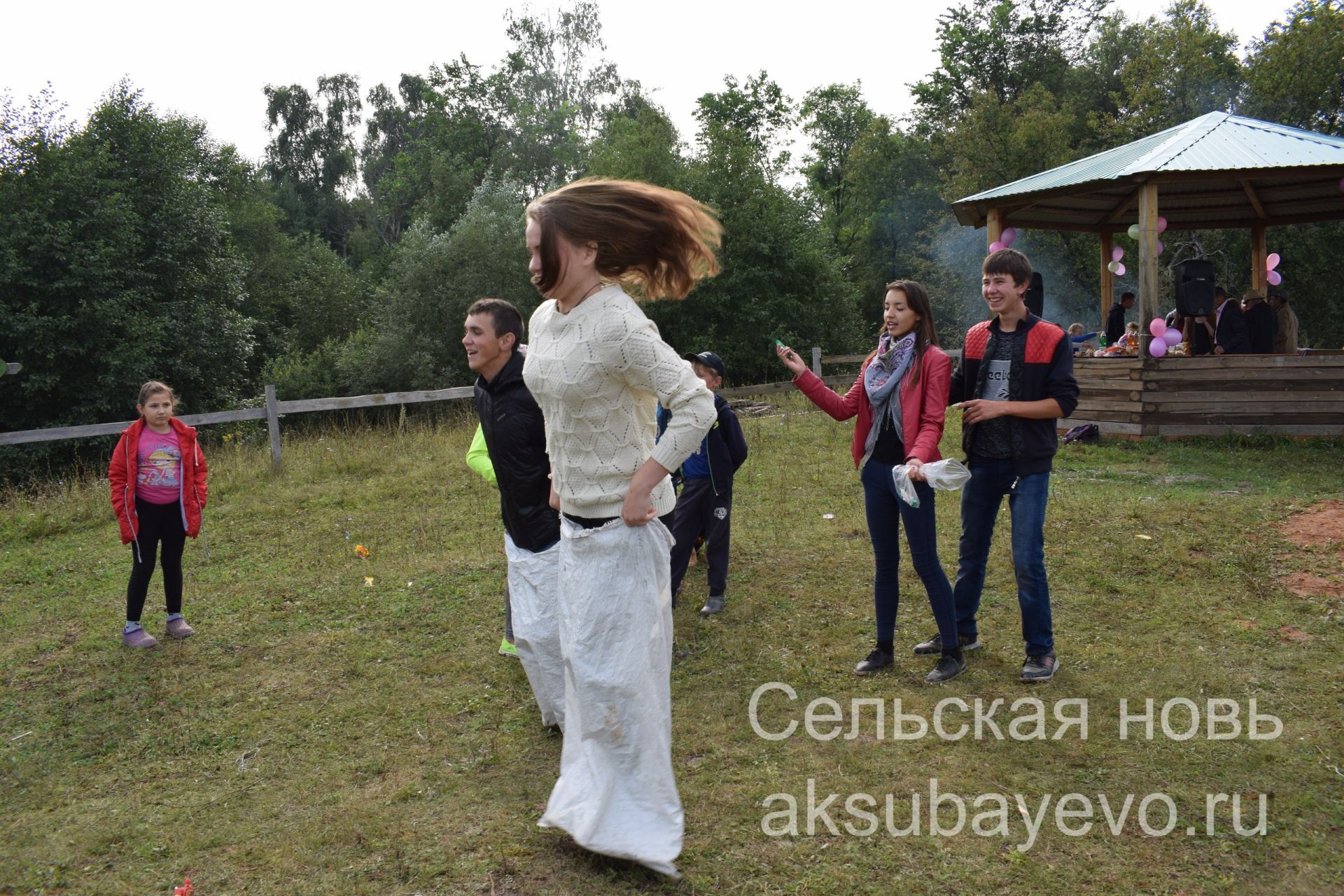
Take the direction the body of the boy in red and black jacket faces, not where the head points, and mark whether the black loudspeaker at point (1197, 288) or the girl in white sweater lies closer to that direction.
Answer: the girl in white sweater

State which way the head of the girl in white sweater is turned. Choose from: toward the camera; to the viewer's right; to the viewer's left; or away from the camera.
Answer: to the viewer's left

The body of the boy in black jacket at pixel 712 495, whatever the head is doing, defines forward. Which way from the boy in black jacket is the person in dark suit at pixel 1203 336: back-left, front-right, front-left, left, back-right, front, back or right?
back

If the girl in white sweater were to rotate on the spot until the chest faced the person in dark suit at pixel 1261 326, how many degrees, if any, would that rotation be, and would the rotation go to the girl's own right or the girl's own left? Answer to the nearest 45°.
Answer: approximately 180°

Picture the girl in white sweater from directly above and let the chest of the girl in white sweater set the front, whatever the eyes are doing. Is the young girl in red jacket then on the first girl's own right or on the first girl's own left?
on the first girl's own right

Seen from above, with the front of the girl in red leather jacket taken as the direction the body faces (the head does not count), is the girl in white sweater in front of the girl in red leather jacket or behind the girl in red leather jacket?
in front
